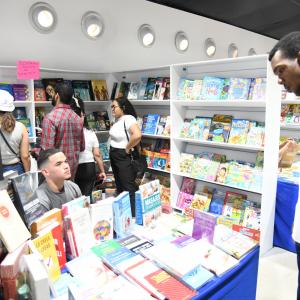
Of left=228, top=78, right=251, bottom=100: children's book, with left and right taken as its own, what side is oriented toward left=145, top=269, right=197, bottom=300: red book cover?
front

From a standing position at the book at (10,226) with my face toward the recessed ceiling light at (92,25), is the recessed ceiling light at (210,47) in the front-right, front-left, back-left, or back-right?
front-right

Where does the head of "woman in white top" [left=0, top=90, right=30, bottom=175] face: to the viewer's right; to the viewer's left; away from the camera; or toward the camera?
away from the camera

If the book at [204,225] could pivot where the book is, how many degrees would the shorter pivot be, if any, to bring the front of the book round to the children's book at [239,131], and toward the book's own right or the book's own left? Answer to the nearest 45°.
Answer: approximately 180°

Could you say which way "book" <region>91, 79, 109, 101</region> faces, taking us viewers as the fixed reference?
facing the viewer

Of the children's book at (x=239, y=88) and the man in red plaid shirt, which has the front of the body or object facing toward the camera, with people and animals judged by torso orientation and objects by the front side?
the children's book

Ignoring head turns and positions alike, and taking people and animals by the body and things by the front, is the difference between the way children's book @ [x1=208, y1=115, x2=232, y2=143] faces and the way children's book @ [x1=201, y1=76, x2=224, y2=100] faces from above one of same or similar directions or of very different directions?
same or similar directions

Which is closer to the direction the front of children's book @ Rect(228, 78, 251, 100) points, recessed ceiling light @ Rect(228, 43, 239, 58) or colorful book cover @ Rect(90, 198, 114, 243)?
the colorful book cover

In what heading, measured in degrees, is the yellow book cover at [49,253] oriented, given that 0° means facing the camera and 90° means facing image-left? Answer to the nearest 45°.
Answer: approximately 0°

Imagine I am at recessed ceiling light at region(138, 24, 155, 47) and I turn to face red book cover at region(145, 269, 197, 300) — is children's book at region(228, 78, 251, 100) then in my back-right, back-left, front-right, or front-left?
front-left

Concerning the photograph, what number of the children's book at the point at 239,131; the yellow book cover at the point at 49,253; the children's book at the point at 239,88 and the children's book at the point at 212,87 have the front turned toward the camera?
4

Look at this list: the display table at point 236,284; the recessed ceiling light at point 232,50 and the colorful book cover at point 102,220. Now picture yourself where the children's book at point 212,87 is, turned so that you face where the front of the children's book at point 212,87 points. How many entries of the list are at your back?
1

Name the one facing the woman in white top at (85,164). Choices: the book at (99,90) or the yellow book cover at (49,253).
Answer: the book

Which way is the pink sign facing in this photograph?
toward the camera

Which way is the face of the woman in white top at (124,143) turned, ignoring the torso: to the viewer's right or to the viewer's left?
to the viewer's left

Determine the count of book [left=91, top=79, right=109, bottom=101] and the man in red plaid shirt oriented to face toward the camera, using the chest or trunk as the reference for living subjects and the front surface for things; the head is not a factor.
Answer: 1

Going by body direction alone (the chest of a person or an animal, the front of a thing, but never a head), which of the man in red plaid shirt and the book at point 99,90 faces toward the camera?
the book

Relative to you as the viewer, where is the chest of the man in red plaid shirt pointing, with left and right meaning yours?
facing away from the viewer and to the left of the viewer
